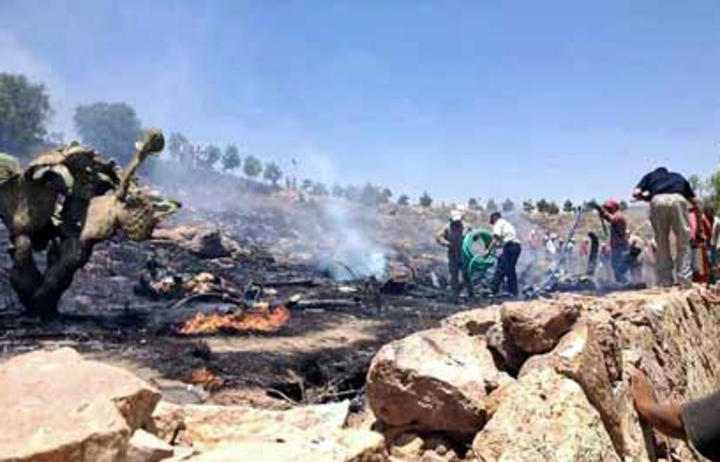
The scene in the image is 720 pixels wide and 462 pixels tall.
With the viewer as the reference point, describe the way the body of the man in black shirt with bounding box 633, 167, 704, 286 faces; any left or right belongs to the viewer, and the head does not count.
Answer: facing away from the viewer

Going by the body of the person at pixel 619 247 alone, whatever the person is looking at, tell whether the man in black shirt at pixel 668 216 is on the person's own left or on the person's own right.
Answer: on the person's own left

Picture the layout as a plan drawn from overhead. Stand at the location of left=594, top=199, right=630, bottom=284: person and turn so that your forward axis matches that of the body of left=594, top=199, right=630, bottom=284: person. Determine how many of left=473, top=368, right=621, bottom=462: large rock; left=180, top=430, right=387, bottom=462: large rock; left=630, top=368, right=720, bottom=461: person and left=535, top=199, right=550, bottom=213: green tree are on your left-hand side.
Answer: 3

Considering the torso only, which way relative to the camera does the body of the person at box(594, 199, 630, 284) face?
to the viewer's left

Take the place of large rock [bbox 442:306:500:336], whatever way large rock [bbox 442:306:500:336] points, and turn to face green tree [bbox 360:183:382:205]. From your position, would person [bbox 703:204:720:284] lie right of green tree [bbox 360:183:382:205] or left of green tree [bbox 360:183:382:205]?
right

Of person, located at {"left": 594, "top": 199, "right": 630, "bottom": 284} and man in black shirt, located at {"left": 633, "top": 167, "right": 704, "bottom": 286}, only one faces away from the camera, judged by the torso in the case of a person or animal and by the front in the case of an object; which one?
the man in black shirt

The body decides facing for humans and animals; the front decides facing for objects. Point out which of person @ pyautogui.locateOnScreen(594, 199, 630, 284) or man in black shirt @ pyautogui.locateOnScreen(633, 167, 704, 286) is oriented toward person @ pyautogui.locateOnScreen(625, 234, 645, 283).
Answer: the man in black shirt

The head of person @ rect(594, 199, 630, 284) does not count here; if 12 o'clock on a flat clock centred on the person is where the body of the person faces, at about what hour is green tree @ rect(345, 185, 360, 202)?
The green tree is roughly at 2 o'clock from the person.
